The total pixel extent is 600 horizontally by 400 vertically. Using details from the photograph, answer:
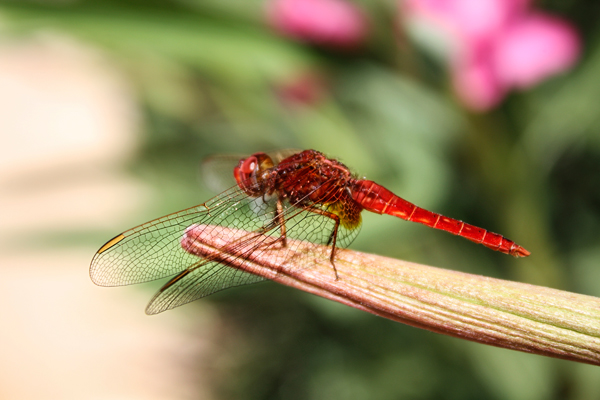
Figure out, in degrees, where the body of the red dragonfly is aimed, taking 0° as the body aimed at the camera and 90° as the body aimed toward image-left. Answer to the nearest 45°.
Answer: approximately 90°
